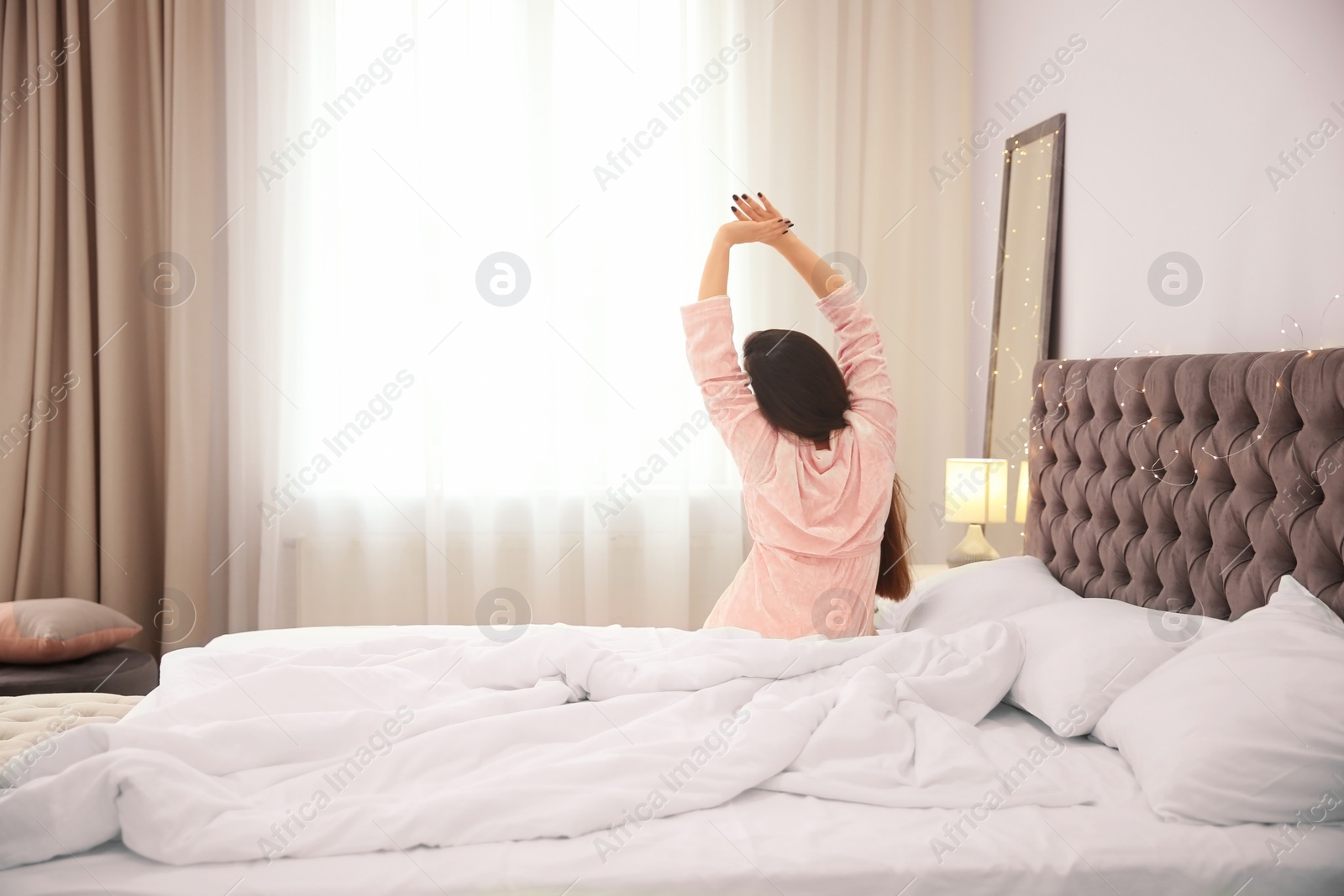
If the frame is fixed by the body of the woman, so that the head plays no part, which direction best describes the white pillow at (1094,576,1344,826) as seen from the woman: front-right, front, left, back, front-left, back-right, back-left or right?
back-right

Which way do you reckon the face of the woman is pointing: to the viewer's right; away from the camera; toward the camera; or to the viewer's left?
away from the camera

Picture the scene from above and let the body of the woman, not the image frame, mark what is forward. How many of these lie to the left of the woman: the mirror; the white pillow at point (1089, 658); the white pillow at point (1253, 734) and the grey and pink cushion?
1

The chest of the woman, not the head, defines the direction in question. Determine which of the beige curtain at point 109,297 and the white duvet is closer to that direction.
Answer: the beige curtain

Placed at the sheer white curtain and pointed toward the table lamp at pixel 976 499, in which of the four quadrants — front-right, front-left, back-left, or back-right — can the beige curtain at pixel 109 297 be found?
back-right

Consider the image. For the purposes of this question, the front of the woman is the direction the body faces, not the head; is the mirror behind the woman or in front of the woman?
in front

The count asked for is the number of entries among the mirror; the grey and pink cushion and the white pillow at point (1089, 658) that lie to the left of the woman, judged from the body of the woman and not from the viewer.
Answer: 1

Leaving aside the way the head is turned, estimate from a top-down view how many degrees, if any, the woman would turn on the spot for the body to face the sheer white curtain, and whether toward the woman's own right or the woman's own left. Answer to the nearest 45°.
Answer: approximately 45° to the woman's own left

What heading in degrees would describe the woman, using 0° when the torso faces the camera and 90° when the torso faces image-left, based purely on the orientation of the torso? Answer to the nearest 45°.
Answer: approximately 180°

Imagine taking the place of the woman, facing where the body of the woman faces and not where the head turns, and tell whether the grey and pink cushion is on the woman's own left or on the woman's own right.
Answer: on the woman's own left
